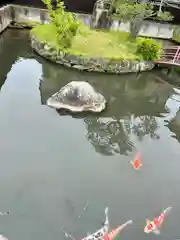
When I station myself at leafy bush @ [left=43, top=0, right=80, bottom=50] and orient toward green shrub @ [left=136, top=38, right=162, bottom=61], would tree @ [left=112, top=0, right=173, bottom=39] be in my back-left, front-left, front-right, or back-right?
front-left

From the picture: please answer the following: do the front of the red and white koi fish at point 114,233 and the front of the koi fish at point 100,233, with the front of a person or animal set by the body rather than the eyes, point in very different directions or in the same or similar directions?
same or similar directions

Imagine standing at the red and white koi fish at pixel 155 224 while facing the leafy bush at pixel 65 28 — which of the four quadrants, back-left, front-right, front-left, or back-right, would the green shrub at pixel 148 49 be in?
front-right

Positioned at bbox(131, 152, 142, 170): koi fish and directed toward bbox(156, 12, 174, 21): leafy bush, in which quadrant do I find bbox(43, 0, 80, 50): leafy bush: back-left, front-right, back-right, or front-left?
front-left

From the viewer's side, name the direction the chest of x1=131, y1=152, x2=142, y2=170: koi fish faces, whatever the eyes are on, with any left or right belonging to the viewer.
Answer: facing the viewer

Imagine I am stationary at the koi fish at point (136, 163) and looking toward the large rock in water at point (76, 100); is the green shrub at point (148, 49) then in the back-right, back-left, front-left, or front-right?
front-right
